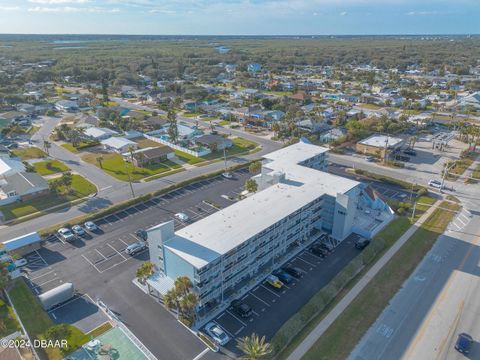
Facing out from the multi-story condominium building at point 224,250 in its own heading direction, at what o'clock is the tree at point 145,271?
The tree is roughly at 4 o'clock from the multi-story condominium building.

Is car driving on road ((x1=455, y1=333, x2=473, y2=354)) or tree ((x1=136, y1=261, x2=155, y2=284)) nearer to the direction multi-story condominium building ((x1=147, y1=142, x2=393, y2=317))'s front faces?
the car driving on road

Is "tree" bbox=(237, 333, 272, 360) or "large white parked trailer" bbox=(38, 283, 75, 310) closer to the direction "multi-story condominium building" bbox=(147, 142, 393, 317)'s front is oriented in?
the tree

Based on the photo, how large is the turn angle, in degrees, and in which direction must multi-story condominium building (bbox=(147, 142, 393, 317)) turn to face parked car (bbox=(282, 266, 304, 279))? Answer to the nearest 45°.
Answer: approximately 45° to its left

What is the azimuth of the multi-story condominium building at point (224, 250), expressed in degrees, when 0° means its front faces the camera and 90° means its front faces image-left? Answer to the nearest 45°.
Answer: approximately 315°

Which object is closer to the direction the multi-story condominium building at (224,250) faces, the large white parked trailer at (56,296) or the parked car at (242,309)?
the parked car

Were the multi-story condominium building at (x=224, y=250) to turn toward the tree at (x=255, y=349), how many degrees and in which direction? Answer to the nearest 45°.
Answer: approximately 45° to its right

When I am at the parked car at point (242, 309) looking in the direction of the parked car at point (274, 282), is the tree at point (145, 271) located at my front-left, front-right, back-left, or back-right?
back-left

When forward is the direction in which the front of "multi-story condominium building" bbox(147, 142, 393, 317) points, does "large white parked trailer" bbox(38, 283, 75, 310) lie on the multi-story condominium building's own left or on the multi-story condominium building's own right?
on the multi-story condominium building's own right

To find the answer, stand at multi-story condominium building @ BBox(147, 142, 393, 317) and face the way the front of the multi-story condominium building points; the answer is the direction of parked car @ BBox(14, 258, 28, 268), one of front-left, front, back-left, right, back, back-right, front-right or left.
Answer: back-right
